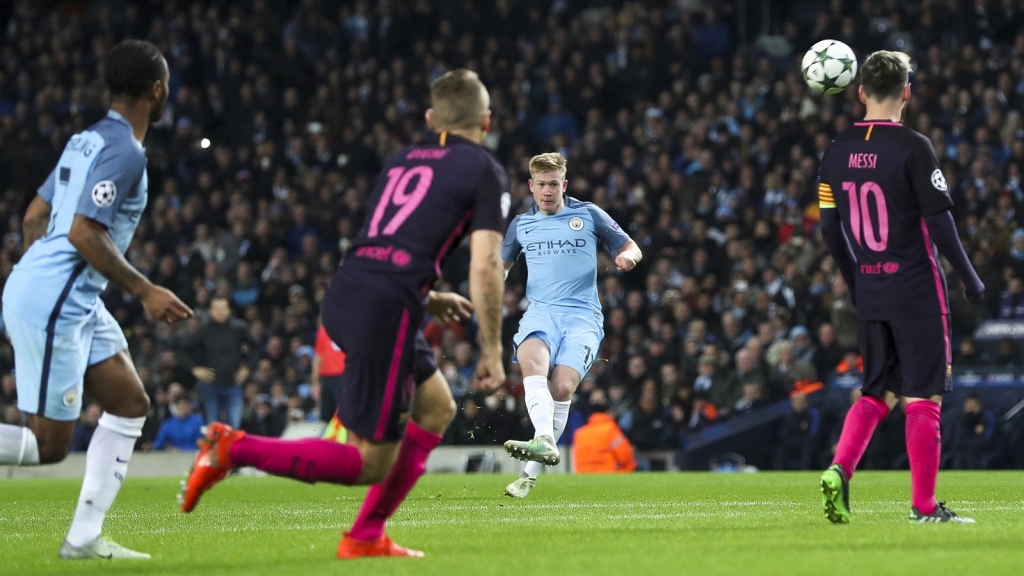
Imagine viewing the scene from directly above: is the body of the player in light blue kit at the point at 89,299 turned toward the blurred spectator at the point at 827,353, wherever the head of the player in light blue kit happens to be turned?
yes

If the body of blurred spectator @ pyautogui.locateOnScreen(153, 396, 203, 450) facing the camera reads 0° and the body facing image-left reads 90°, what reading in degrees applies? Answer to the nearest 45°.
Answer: approximately 0°

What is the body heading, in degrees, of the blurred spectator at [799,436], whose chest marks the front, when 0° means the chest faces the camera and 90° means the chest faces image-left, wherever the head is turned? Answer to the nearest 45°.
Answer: approximately 0°

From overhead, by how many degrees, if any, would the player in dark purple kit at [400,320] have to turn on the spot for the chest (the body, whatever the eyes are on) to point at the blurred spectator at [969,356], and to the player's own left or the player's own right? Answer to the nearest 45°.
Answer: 0° — they already face them
